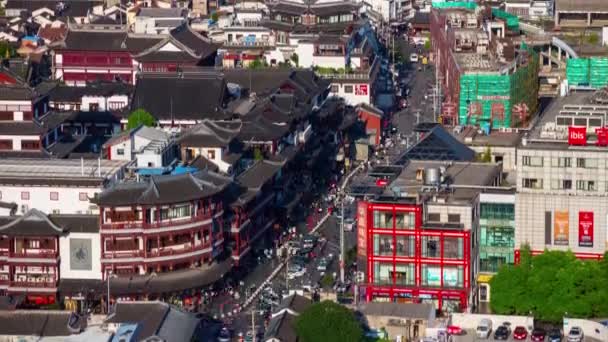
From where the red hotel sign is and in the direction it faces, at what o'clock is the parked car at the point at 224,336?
The parked car is roughly at 2 o'clock from the red hotel sign.

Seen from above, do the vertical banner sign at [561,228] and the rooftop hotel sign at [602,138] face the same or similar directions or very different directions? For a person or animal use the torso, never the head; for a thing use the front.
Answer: same or similar directions

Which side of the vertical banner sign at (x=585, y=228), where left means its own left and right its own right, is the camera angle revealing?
front

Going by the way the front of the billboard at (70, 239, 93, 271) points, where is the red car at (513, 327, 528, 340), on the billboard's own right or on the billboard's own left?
on the billboard's own left

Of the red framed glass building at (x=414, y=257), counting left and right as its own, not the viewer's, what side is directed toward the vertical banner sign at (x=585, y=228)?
left

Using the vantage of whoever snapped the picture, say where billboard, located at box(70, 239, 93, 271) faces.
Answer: facing the viewer

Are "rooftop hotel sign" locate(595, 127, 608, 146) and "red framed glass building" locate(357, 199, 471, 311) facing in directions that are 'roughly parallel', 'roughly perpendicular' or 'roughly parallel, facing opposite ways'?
roughly parallel

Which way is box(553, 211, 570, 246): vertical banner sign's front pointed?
toward the camera

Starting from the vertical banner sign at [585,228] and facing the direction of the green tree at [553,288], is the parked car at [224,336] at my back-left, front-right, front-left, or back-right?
front-right

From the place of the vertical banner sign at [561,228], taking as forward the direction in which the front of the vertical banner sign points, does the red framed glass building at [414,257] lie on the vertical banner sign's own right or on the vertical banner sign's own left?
on the vertical banner sign's own right

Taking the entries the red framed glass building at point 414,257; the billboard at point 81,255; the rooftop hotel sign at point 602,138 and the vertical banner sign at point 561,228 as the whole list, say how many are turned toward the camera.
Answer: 4

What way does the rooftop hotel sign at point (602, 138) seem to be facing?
toward the camera
